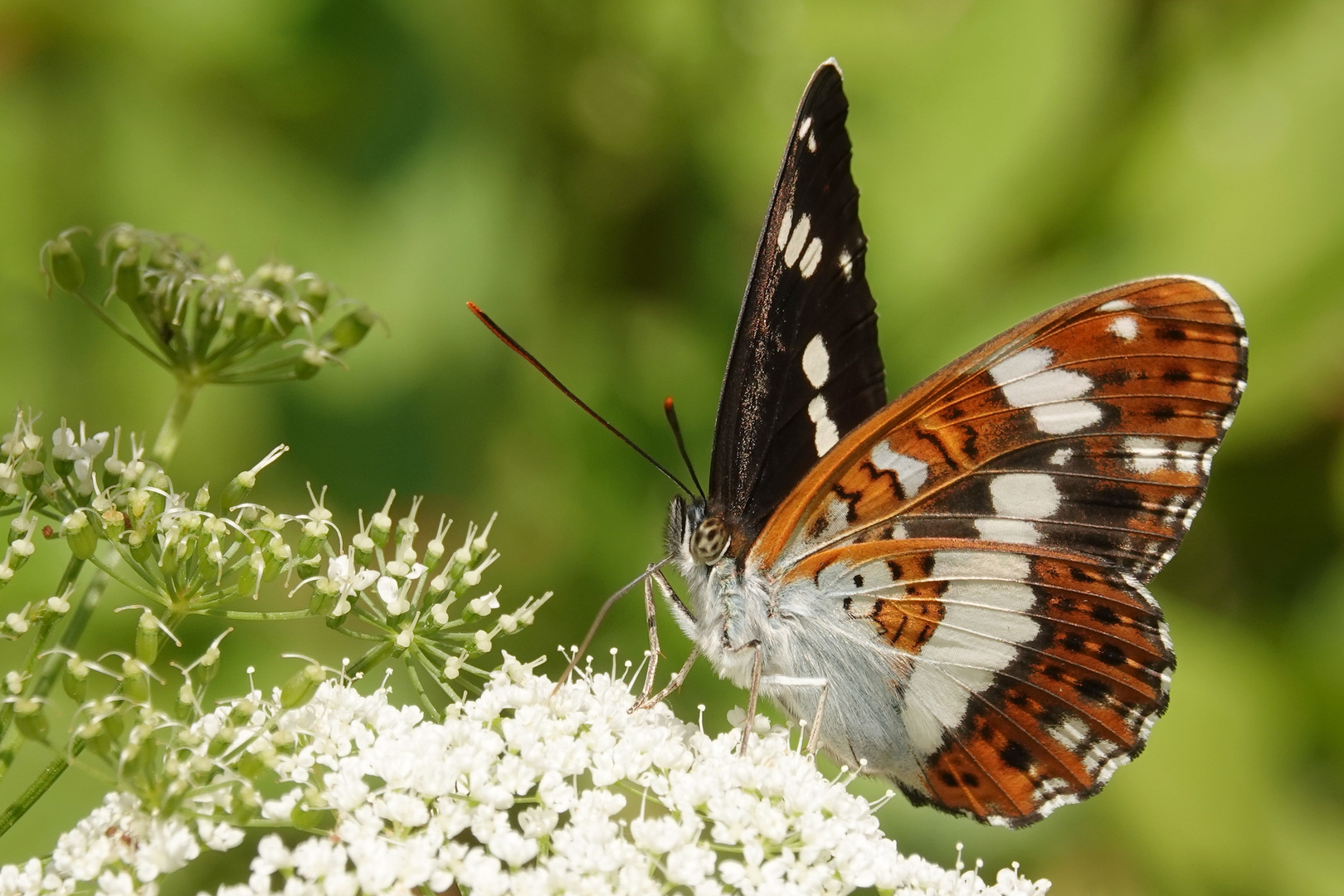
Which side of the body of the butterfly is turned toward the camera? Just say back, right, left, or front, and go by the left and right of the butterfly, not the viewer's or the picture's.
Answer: left
